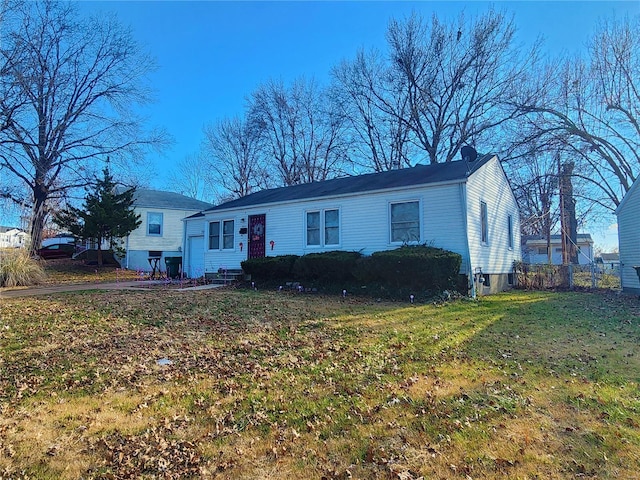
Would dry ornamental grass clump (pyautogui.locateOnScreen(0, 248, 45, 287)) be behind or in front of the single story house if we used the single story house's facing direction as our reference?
in front

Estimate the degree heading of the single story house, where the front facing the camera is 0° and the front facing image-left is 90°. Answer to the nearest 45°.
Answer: approximately 45°

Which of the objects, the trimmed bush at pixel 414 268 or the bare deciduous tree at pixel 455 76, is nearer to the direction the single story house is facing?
the trimmed bush
